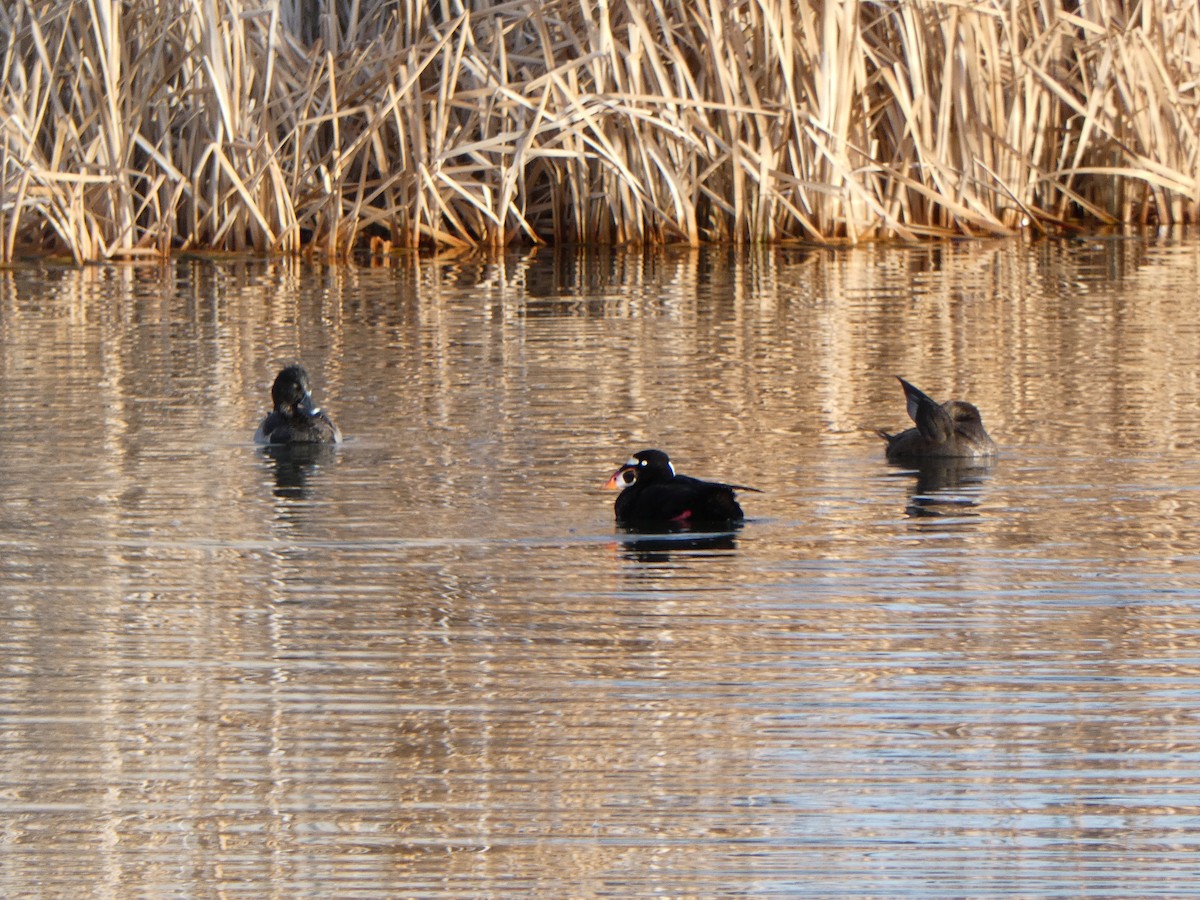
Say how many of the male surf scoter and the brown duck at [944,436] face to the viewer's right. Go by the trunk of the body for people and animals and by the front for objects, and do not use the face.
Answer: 1

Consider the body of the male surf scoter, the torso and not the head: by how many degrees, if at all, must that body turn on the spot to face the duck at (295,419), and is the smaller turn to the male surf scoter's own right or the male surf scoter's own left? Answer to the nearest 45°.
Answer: approximately 45° to the male surf scoter's own right

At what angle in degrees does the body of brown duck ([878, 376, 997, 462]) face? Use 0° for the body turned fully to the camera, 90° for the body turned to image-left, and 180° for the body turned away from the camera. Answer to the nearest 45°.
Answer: approximately 270°

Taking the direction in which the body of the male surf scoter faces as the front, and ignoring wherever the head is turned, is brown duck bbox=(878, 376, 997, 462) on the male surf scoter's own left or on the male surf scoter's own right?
on the male surf scoter's own right

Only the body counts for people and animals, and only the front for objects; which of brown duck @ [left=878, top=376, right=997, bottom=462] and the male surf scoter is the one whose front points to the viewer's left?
the male surf scoter

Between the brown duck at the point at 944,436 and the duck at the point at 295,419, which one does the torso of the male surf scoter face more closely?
the duck

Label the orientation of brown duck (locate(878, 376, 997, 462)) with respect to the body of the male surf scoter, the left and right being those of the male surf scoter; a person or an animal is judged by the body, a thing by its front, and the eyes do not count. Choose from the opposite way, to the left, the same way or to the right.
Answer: the opposite way

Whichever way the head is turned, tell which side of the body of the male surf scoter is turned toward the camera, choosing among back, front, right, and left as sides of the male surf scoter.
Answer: left

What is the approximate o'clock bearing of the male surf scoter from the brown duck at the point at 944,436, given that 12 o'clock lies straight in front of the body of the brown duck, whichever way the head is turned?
The male surf scoter is roughly at 4 o'clock from the brown duck.

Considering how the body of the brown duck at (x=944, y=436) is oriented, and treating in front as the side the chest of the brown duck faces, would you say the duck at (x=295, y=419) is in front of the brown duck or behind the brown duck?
behind
